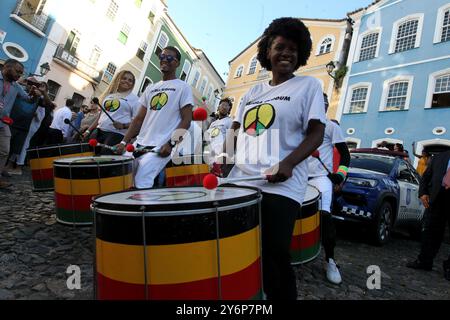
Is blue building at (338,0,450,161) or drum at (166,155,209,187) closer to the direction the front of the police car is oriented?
the drum

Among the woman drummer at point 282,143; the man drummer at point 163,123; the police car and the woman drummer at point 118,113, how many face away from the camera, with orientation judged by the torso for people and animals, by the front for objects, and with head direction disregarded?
0

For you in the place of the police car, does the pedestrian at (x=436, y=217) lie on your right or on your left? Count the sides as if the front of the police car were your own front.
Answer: on your left

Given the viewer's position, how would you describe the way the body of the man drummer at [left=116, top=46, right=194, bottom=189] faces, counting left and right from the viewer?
facing the viewer and to the left of the viewer

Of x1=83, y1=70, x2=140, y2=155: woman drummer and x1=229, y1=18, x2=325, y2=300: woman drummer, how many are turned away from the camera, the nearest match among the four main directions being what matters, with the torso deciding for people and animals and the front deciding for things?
0

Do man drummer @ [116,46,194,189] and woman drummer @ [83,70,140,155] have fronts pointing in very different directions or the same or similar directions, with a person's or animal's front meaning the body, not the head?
same or similar directions

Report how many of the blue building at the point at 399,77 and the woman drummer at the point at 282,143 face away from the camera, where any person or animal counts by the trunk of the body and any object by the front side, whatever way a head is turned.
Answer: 0

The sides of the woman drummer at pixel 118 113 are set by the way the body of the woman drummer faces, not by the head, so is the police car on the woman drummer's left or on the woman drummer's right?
on the woman drummer's left

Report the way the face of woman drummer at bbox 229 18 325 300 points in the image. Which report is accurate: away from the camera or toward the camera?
toward the camera
